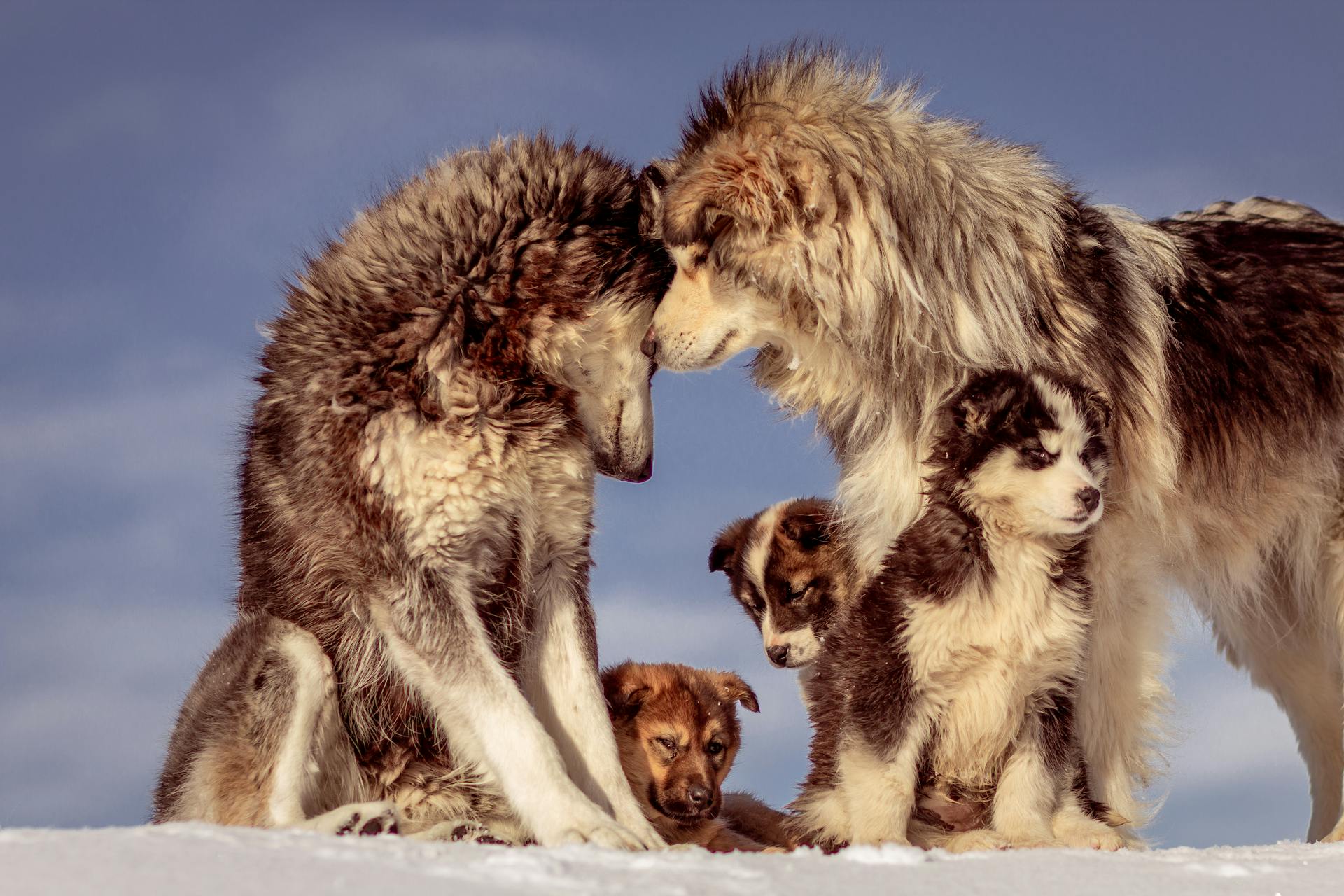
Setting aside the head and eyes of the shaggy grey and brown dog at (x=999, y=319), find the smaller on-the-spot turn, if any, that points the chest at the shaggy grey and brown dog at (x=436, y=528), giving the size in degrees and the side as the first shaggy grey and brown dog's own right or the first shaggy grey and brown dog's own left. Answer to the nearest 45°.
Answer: approximately 45° to the first shaggy grey and brown dog's own left

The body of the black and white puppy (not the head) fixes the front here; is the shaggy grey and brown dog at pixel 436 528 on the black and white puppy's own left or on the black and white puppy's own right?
on the black and white puppy's own right

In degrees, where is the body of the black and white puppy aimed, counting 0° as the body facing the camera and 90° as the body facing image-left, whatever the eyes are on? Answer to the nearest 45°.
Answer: approximately 315°

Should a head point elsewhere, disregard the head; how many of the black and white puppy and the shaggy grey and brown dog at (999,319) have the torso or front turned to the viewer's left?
1

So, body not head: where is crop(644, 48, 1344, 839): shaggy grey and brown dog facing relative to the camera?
to the viewer's left
